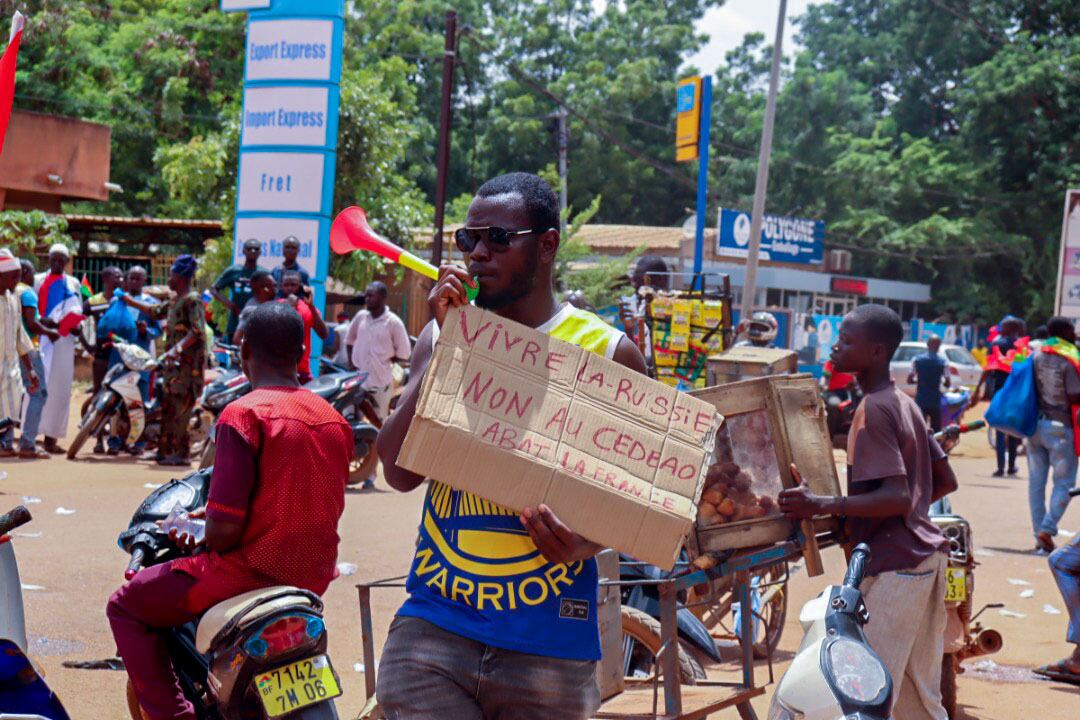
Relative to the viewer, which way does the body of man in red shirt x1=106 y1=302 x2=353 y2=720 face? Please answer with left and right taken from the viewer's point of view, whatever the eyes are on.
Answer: facing away from the viewer and to the left of the viewer

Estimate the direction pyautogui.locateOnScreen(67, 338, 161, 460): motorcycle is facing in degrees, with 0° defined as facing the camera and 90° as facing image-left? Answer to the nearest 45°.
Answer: approximately 45°

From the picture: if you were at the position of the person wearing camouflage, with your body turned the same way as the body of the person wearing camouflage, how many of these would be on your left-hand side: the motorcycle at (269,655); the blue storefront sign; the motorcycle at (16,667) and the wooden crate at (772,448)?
3

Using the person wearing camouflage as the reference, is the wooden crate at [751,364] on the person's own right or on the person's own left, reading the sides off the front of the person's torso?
on the person's own left

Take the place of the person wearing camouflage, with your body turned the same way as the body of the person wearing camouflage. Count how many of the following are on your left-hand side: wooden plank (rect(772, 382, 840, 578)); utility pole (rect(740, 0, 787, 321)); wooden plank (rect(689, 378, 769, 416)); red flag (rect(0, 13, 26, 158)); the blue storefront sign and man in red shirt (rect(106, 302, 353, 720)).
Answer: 4
